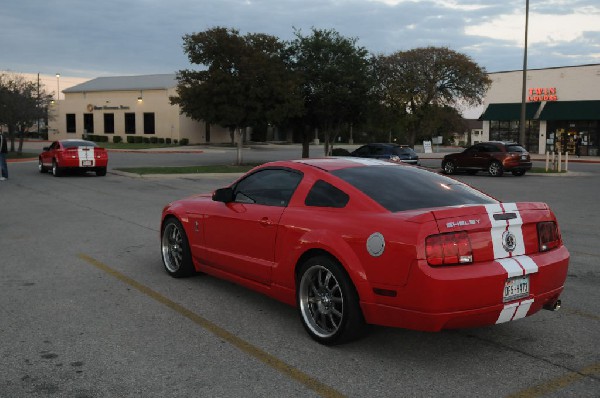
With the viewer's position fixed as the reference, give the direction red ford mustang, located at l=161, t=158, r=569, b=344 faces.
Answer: facing away from the viewer and to the left of the viewer

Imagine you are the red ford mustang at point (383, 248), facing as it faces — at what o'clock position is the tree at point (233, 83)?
The tree is roughly at 1 o'clock from the red ford mustang.

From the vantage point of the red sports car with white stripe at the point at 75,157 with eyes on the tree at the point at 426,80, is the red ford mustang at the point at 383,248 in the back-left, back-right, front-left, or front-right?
back-right

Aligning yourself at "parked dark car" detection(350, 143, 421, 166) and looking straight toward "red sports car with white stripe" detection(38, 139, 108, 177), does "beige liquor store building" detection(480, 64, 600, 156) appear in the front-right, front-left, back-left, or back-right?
back-right

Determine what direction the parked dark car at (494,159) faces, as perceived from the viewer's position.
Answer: facing away from the viewer and to the left of the viewer

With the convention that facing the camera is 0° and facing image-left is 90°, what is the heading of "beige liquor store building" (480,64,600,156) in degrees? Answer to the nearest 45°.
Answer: approximately 45°

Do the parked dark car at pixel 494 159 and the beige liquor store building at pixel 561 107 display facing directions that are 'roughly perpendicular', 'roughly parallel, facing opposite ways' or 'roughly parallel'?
roughly perpendicular
